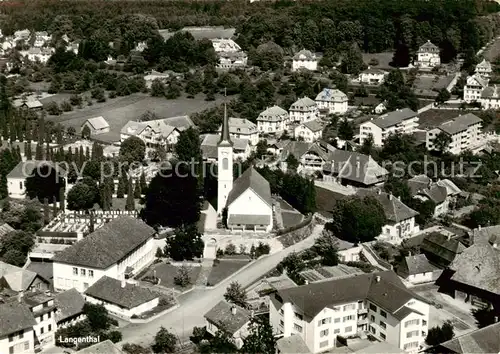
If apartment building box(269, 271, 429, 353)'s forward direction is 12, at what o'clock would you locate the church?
The church is roughly at 5 o'clock from the apartment building.

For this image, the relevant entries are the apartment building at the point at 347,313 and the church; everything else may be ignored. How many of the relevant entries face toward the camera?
2

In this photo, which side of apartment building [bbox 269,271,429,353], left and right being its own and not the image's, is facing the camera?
front

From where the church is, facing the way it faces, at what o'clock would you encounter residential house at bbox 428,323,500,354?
The residential house is roughly at 11 o'clock from the church.

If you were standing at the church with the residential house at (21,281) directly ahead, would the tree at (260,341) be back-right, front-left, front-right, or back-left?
front-left

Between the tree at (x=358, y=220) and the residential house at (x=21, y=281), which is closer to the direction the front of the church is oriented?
the residential house

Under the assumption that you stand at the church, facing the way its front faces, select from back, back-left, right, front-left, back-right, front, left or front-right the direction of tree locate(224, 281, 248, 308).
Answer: front

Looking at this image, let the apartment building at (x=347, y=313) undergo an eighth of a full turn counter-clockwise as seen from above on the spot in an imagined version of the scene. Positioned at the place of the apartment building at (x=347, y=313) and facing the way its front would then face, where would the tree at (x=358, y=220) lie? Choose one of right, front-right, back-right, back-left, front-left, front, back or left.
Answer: back-left

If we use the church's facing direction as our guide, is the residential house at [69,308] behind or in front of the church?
in front

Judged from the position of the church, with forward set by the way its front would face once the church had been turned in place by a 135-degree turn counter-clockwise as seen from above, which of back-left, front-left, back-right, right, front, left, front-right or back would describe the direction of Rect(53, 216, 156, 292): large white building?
back

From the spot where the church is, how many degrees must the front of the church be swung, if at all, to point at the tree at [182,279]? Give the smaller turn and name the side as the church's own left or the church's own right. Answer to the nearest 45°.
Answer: approximately 45° to the church's own right

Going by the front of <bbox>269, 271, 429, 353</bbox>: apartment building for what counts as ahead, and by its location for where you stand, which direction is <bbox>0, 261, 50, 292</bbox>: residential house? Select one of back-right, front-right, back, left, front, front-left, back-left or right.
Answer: right

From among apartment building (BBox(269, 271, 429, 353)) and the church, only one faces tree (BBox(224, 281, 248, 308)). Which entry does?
the church

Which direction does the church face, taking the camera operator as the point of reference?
facing the viewer

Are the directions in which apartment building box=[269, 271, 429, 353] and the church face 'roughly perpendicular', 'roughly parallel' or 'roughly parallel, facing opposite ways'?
roughly parallel

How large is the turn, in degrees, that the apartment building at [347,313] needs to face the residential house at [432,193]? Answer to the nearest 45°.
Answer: approximately 180°

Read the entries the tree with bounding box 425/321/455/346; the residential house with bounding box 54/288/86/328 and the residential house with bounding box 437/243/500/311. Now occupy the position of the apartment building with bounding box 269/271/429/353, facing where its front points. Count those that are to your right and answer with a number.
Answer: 1

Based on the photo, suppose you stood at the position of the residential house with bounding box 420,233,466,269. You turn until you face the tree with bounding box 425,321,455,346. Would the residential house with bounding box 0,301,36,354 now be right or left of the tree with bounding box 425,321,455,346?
right

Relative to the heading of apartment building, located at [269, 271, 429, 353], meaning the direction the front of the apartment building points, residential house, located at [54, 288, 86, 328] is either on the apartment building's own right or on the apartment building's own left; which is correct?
on the apartment building's own right

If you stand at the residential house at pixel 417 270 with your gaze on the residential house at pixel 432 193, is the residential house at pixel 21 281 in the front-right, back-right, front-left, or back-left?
back-left

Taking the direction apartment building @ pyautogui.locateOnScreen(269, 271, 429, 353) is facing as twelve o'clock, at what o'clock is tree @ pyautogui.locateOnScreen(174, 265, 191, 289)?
The tree is roughly at 4 o'clock from the apartment building.
